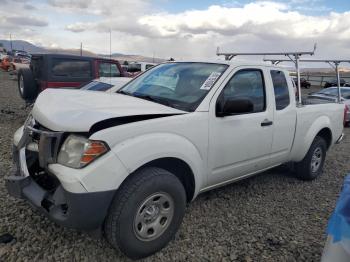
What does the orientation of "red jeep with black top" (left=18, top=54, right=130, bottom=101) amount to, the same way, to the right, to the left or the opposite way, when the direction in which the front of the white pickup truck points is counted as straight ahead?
the opposite way

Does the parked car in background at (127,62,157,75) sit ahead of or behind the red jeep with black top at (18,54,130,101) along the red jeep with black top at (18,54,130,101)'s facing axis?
ahead

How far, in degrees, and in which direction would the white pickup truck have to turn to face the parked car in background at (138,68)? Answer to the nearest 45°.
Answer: approximately 135° to its right

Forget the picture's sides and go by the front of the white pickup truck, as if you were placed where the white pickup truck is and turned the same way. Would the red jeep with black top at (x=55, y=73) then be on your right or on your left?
on your right

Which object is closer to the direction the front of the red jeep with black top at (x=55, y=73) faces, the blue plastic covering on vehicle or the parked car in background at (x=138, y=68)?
the parked car in background

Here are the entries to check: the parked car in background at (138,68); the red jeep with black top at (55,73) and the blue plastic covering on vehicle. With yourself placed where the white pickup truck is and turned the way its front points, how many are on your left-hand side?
1

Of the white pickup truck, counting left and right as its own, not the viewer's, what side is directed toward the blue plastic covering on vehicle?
left

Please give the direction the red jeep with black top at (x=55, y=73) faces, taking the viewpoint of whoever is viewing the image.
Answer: facing away from the viewer and to the right of the viewer

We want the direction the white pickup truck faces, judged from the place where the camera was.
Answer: facing the viewer and to the left of the viewer
